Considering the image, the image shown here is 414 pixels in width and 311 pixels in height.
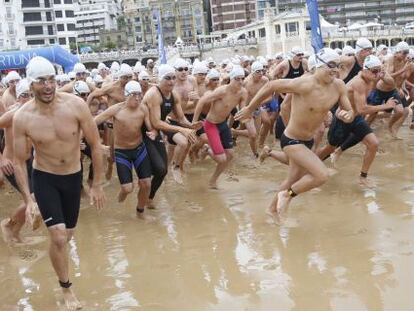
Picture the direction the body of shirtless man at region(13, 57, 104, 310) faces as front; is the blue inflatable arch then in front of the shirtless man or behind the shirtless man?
behind

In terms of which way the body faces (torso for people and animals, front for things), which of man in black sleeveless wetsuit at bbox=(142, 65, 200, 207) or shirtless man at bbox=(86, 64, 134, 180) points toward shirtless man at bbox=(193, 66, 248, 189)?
shirtless man at bbox=(86, 64, 134, 180)

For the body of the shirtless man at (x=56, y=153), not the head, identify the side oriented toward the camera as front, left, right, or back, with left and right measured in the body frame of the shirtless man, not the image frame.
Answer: front

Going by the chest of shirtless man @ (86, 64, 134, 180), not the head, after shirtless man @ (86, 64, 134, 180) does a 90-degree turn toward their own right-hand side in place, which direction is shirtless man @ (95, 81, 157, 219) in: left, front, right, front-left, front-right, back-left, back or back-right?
front-left

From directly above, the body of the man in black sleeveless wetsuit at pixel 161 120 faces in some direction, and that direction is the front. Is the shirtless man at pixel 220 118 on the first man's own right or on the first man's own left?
on the first man's own left

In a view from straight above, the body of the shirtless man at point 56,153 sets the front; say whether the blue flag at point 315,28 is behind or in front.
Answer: behind

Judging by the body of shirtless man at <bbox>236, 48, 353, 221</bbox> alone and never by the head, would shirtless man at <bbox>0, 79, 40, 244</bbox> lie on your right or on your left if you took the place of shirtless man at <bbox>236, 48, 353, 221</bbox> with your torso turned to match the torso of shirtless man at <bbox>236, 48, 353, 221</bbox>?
on your right

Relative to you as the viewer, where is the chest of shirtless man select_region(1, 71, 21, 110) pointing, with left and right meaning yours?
facing the viewer and to the right of the viewer

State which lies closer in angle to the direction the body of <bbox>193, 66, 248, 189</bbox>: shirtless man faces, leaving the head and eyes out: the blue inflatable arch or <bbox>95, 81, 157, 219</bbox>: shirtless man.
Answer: the shirtless man

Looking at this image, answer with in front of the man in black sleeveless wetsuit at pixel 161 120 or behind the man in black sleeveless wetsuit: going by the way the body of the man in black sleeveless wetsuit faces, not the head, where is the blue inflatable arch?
behind
